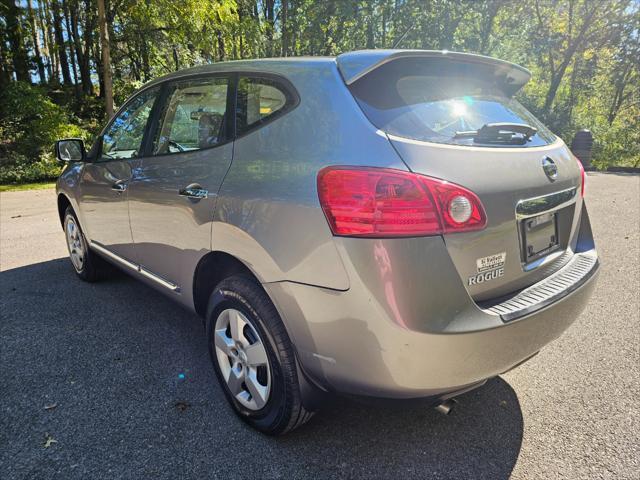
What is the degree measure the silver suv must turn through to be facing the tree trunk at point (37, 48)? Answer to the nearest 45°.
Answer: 0° — it already faces it

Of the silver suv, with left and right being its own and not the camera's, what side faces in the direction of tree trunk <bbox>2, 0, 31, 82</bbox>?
front

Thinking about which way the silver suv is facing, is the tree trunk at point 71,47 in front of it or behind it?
in front

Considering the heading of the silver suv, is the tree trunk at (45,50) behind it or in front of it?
in front

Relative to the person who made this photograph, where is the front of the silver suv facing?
facing away from the viewer and to the left of the viewer

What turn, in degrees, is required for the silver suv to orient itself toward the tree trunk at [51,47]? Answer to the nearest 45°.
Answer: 0° — it already faces it

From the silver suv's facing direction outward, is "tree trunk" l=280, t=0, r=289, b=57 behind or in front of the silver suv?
in front

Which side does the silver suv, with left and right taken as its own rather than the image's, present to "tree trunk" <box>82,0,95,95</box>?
front
